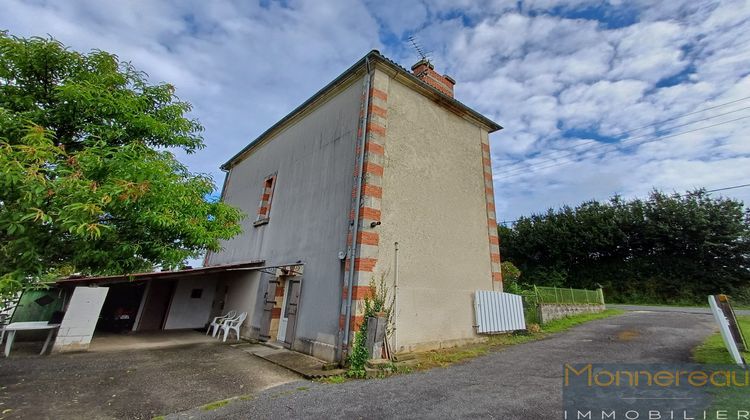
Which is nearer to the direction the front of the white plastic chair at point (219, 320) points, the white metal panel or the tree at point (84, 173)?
the tree

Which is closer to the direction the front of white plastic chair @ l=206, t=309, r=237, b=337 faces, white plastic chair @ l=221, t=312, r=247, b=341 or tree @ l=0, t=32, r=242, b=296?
the tree

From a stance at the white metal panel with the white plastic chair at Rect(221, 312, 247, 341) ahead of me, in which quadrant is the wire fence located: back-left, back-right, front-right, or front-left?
back-right

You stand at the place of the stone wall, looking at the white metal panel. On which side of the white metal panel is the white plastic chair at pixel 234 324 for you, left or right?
right

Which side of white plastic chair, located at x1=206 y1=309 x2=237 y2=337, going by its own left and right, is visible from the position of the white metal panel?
back

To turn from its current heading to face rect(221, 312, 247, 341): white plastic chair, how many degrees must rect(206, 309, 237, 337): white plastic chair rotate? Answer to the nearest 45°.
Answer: approximately 90° to its left

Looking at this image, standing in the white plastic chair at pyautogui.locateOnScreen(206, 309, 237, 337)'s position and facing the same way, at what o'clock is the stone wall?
The stone wall is roughly at 8 o'clock from the white plastic chair.

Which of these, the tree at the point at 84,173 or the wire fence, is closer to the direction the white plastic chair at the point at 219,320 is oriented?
the tree

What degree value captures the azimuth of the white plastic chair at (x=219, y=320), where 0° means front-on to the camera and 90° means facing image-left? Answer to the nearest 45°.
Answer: approximately 45°

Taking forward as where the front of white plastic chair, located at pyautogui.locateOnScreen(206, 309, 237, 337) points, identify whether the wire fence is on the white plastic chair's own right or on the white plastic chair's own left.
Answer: on the white plastic chair's own left

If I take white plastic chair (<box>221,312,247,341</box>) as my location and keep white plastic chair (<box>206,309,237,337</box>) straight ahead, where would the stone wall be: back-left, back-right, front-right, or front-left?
back-right
